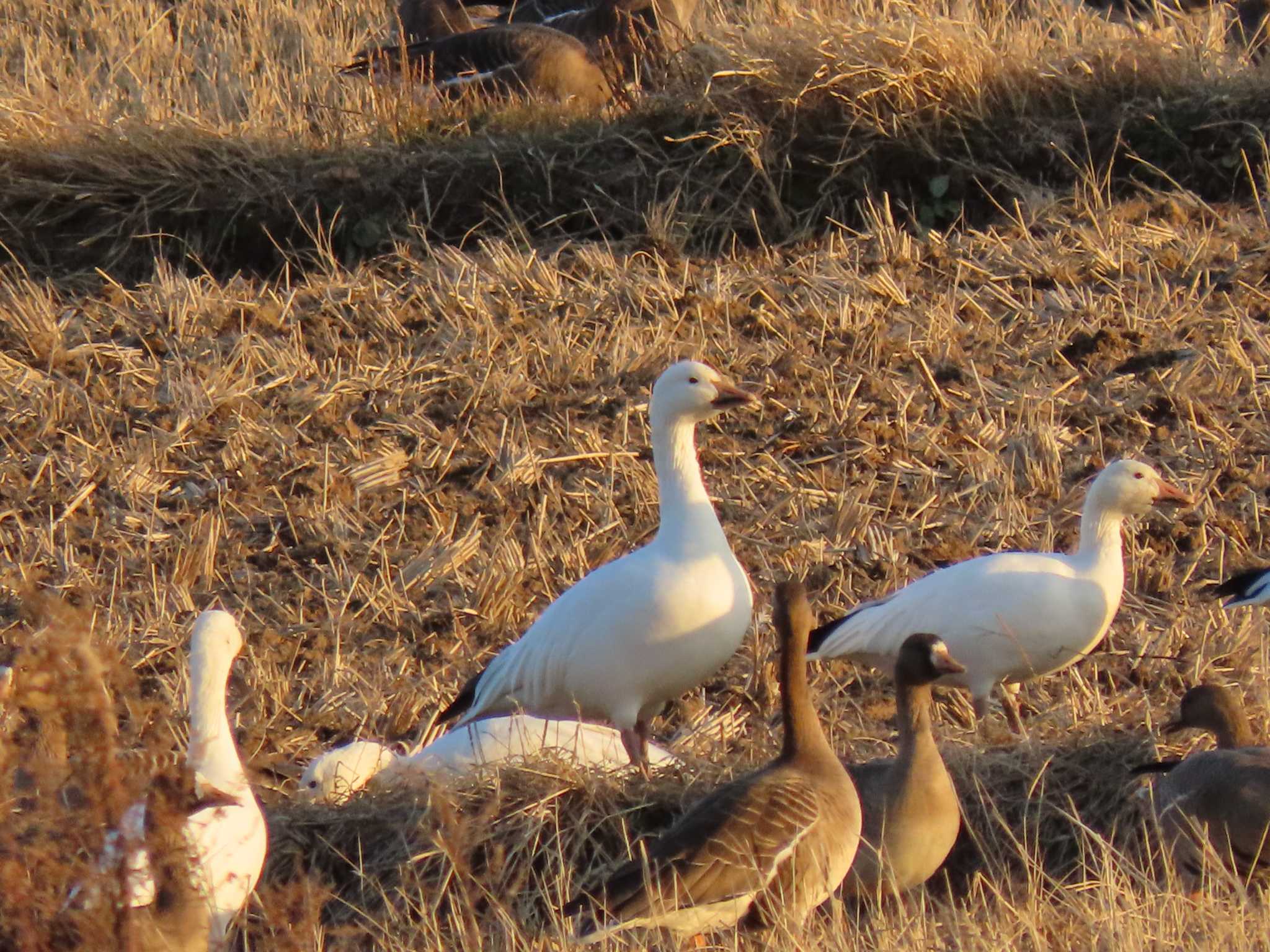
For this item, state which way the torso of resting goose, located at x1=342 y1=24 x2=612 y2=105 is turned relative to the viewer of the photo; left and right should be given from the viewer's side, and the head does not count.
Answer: facing to the right of the viewer

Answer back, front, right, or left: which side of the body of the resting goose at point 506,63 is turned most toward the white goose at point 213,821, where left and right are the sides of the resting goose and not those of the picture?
right

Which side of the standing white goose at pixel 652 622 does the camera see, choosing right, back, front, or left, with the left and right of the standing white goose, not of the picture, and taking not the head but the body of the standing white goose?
right

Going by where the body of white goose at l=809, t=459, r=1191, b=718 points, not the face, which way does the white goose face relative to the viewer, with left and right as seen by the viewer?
facing to the right of the viewer

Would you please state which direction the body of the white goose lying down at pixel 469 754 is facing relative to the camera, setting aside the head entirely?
to the viewer's left

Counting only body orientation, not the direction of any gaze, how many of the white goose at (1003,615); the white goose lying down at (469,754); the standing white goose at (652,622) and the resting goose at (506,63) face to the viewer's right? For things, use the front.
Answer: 3

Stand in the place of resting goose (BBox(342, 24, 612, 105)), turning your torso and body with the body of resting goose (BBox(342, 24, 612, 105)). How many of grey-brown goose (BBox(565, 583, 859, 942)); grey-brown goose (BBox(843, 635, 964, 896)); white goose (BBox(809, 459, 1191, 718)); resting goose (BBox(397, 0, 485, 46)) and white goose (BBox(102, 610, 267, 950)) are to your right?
4

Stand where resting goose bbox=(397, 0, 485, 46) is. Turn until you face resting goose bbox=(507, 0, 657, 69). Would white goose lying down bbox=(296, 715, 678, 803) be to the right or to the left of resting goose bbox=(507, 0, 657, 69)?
right

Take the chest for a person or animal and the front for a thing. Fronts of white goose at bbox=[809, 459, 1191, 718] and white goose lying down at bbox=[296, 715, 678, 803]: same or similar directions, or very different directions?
very different directions

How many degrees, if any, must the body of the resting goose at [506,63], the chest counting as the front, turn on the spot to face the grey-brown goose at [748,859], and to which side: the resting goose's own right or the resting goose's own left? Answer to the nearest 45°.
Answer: approximately 90° to the resting goose's own right
